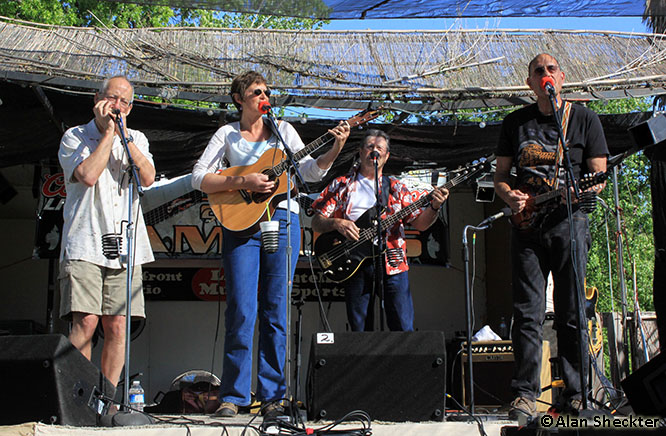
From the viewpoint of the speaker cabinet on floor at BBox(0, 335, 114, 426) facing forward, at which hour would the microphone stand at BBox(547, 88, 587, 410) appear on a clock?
The microphone stand is roughly at 2 o'clock from the speaker cabinet on floor.

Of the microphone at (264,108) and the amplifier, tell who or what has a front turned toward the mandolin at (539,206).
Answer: the amplifier

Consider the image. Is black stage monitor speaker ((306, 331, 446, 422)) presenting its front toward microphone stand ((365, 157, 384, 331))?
yes

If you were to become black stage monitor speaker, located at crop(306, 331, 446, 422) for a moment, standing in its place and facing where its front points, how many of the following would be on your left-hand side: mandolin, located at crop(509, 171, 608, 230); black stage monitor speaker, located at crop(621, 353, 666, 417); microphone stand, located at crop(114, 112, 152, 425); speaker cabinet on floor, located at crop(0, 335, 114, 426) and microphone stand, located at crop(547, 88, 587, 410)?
2

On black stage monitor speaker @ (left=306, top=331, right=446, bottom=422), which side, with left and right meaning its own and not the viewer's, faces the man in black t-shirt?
right

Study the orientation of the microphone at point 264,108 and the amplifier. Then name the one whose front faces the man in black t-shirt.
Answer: the amplifier

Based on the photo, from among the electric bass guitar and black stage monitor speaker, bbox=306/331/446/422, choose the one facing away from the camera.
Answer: the black stage monitor speaker

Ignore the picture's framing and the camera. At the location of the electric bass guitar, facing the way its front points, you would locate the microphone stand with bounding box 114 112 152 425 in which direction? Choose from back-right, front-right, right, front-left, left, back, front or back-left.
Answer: front-right

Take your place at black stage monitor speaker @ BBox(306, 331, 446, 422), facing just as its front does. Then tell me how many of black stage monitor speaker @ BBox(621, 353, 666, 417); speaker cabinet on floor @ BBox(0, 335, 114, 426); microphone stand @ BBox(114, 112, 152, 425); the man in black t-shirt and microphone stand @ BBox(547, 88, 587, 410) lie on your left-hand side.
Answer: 2

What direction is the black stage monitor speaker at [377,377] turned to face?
away from the camera
